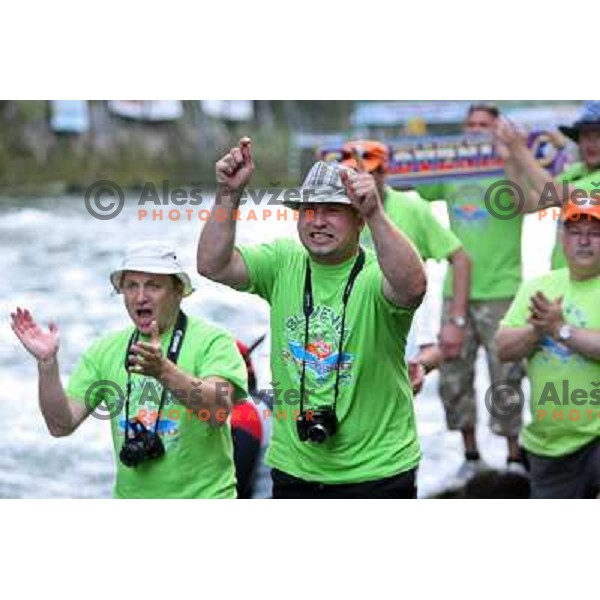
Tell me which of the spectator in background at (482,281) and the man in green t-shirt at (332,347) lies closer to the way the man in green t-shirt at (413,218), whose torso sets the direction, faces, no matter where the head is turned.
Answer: the man in green t-shirt

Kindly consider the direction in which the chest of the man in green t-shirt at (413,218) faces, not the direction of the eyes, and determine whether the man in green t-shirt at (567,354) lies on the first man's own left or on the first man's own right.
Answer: on the first man's own left

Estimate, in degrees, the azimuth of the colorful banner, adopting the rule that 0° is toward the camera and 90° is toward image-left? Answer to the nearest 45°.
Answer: approximately 0°

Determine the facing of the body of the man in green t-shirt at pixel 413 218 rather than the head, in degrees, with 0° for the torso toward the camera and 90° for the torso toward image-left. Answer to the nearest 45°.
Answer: approximately 45°

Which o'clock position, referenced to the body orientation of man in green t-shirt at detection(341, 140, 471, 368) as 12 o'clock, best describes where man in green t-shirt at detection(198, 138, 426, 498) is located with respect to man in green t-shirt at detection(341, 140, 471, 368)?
man in green t-shirt at detection(198, 138, 426, 498) is roughly at 11 o'clock from man in green t-shirt at detection(341, 140, 471, 368).

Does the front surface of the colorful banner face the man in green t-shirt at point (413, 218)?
yes

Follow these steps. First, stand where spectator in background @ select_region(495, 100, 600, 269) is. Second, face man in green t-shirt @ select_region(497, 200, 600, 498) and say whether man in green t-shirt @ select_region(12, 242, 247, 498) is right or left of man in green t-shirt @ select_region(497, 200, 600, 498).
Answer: right
